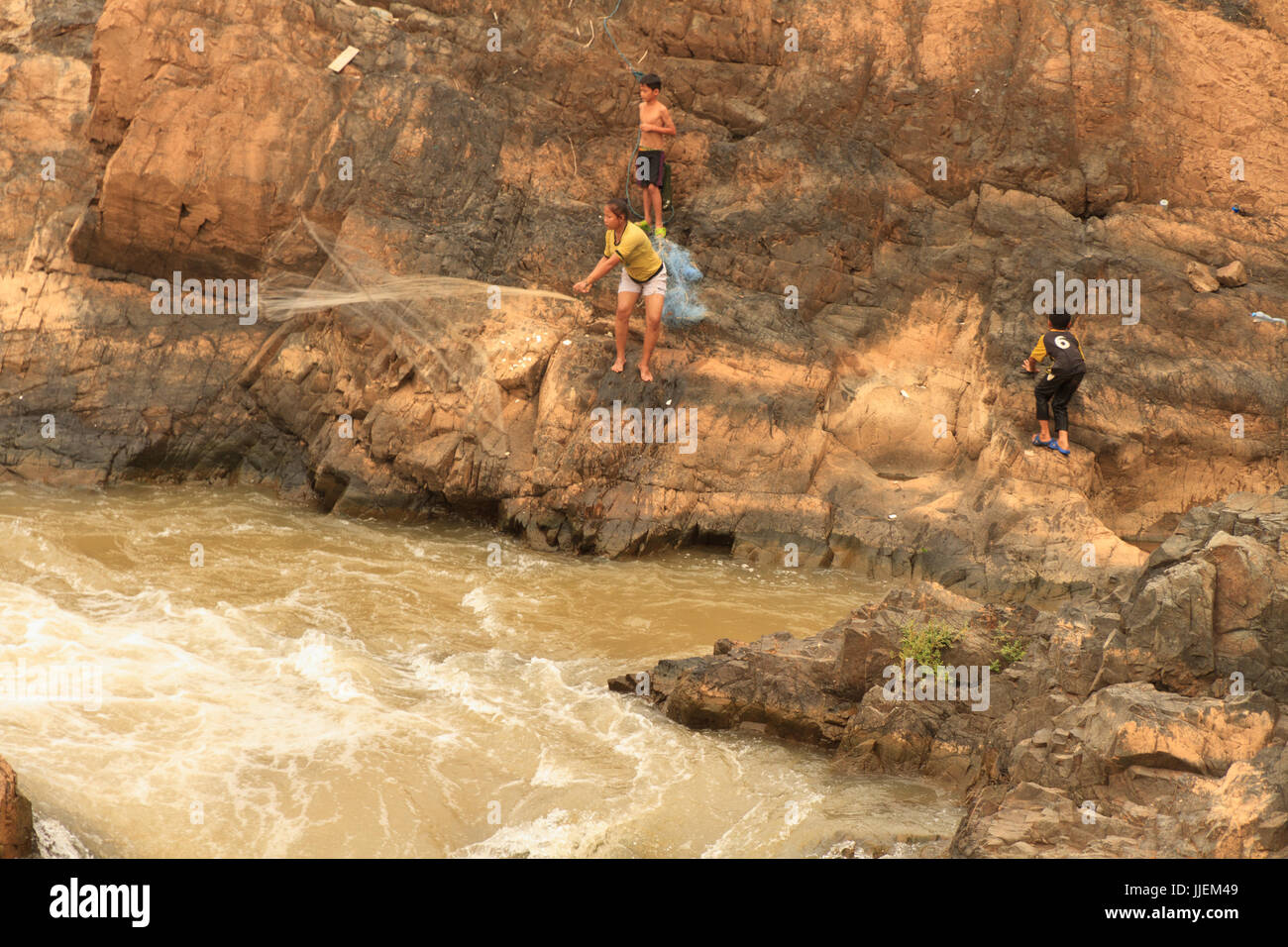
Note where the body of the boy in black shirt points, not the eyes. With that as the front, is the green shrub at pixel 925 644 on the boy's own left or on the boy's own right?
on the boy's own left

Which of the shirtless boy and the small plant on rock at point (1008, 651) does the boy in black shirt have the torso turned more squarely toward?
the shirtless boy

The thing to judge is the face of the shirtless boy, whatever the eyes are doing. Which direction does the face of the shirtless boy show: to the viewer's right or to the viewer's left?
to the viewer's left

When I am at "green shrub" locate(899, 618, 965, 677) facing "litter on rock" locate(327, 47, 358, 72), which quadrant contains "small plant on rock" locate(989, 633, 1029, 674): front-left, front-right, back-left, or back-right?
back-right

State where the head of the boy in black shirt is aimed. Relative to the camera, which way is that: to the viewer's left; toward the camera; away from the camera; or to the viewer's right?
away from the camera

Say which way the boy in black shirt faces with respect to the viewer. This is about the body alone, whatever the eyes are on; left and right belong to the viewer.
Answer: facing away from the viewer and to the left of the viewer

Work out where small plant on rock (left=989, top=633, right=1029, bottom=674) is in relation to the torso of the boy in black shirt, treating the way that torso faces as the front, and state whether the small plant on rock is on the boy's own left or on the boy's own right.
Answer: on the boy's own left
